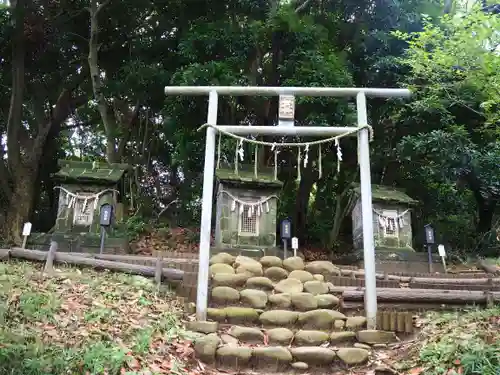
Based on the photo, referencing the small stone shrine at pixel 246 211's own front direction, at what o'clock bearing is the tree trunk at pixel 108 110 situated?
The tree trunk is roughly at 4 o'clock from the small stone shrine.

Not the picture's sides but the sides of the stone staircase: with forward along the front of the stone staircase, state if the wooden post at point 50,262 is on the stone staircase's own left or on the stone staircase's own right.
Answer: on the stone staircase's own right

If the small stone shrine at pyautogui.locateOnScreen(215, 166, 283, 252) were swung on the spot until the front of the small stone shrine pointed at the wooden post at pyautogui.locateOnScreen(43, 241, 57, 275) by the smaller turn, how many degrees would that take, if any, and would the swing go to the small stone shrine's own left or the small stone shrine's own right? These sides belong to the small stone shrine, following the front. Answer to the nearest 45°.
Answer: approximately 45° to the small stone shrine's own right

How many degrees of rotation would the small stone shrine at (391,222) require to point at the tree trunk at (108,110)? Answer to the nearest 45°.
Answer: approximately 90° to its right
